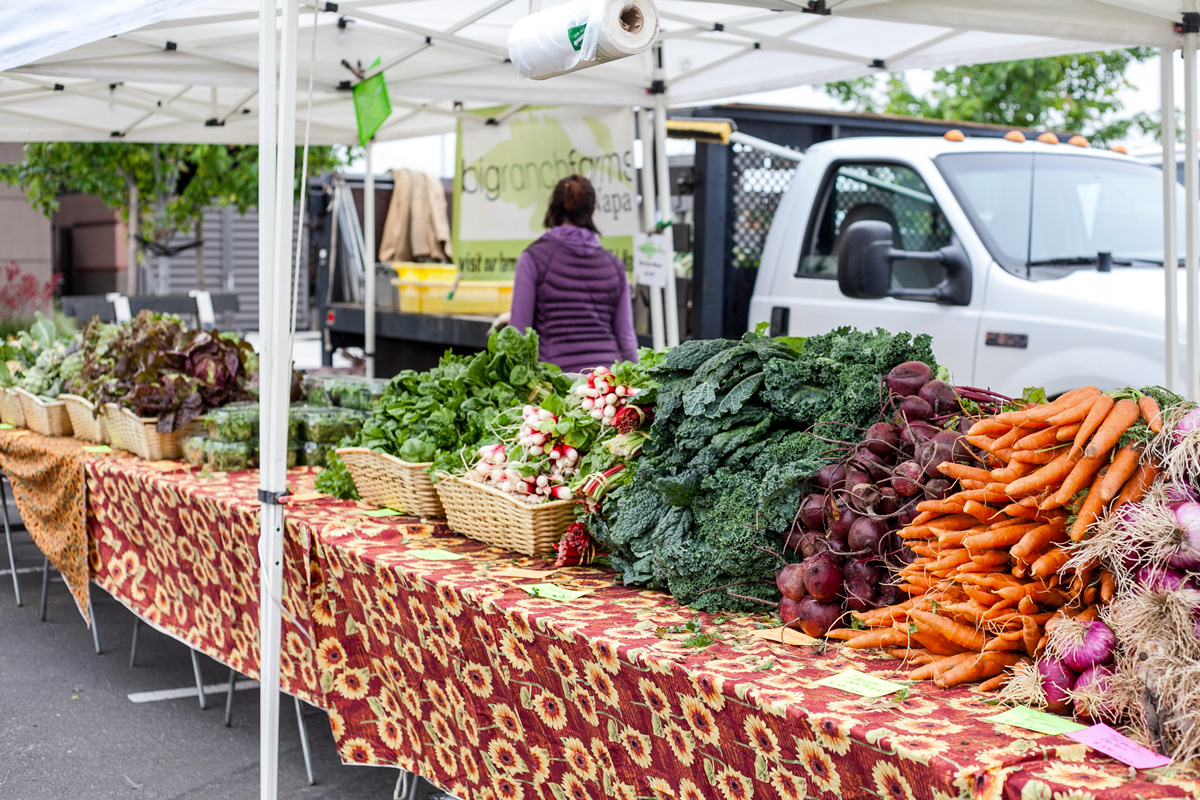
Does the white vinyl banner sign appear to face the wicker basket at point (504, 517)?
yes

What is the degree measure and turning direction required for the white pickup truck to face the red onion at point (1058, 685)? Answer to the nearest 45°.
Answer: approximately 45° to its right

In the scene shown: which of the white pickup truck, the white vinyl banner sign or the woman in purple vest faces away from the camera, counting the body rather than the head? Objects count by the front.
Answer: the woman in purple vest

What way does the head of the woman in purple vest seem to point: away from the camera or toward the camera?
away from the camera

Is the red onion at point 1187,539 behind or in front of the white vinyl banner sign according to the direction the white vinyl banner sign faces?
in front

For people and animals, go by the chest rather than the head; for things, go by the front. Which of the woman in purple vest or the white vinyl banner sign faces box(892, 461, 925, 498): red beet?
the white vinyl banner sign

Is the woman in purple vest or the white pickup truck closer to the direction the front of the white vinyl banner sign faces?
the woman in purple vest

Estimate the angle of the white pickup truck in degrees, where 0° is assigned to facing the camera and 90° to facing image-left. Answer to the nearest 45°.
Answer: approximately 315°

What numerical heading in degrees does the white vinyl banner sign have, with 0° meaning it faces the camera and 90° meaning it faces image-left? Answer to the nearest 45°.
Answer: approximately 0°

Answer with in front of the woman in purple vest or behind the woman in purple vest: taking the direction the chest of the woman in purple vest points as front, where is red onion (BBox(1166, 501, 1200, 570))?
behind

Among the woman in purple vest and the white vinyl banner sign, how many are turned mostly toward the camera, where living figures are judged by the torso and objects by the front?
1

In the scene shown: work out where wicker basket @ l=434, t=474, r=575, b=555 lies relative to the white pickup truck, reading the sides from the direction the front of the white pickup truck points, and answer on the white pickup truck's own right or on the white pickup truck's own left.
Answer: on the white pickup truck's own right

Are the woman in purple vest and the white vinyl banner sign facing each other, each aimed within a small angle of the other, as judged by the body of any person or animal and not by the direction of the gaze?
yes

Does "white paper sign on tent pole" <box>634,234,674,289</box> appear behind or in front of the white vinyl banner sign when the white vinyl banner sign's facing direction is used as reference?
in front

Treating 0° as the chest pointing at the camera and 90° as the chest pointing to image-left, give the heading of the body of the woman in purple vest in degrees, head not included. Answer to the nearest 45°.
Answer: approximately 180°
